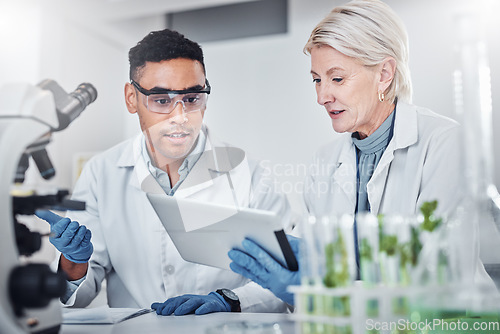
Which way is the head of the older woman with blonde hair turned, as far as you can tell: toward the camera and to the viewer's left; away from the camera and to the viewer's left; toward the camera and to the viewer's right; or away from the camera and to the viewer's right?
toward the camera and to the viewer's left

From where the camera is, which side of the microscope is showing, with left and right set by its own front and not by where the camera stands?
right

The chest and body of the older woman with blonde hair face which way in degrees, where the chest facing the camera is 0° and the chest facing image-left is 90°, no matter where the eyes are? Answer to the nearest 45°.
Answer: approximately 45°

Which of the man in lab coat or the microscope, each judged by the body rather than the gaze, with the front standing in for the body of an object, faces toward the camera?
the man in lab coat

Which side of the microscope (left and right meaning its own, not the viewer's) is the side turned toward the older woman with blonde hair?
front

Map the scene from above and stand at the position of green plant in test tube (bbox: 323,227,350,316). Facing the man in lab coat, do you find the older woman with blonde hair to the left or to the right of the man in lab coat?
right

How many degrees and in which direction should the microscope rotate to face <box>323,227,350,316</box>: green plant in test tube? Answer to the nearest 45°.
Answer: approximately 45° to its right

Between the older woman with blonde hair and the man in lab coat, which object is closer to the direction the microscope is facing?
the older woman with blonde hair

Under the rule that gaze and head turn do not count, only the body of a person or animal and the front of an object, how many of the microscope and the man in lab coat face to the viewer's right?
1

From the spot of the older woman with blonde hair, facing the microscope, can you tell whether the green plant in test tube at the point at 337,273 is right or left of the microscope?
left

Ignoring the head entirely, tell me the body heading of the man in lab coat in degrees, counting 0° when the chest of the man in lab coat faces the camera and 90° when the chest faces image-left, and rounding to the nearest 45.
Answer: approximately 0°

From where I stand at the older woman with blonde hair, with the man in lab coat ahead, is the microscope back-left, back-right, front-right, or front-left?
front-left

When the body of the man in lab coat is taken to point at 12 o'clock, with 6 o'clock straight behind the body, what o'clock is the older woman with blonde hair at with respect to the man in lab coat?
The older woman with blonde hair is roughly at 10 o'clock from the man in lab coat.

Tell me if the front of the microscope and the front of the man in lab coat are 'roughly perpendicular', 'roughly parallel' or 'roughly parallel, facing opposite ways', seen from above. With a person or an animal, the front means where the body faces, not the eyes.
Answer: roughly perpendicular

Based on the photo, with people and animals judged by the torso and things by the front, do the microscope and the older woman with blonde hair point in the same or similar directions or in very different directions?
very different directions

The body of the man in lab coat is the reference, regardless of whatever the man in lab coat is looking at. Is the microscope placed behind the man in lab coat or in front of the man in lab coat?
in front

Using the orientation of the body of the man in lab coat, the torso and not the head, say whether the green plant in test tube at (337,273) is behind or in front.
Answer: in front

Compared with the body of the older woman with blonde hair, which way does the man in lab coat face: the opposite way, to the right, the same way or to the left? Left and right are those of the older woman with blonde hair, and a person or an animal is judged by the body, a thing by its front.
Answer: to the left
